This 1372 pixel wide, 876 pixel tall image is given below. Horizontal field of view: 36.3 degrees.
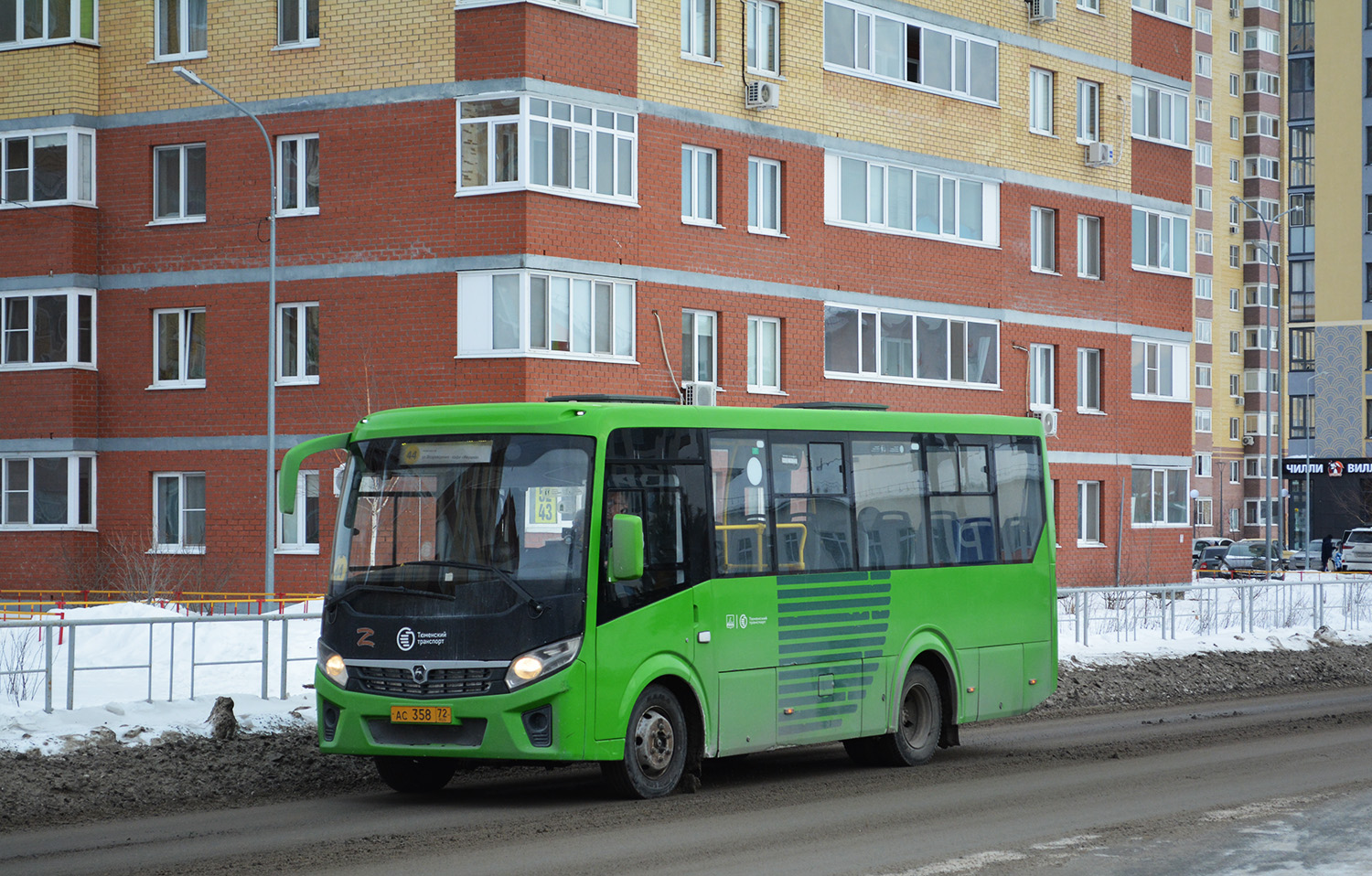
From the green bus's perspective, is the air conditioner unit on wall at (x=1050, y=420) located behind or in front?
behind

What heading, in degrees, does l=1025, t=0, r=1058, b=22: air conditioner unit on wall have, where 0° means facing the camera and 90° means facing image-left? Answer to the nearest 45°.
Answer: approximately 315°

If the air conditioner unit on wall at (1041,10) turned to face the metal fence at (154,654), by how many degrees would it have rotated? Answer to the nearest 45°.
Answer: approximately 45° to its right

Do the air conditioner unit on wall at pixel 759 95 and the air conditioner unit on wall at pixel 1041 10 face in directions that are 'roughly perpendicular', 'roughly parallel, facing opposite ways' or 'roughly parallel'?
roughly parallel

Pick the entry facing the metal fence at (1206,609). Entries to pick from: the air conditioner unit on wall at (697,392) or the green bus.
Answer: the air conditioner unit on wall

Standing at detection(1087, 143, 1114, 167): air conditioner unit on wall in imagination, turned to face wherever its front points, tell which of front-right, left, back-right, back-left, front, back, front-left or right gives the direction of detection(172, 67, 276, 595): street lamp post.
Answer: right

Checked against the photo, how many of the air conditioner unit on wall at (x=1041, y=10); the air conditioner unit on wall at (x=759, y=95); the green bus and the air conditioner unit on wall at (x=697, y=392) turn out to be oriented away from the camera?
0

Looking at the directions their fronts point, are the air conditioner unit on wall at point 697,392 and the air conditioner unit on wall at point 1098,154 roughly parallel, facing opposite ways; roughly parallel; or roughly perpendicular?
roughly parallel

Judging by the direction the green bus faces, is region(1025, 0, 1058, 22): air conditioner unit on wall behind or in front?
behind

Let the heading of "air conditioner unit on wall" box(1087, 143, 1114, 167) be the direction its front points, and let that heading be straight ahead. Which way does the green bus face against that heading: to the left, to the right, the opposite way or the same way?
to the right

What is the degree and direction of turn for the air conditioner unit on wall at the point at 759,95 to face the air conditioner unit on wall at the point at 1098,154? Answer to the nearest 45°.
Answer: approximately 90° to its left

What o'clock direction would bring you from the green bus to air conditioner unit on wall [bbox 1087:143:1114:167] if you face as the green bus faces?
The air conditioner unit on wall is roughly at 5 o'clock from the green bus.

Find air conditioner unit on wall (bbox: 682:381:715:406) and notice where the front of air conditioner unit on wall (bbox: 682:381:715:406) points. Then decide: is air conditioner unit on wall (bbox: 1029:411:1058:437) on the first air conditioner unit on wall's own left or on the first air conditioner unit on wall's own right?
on the first air conditioner unit on wall's own left

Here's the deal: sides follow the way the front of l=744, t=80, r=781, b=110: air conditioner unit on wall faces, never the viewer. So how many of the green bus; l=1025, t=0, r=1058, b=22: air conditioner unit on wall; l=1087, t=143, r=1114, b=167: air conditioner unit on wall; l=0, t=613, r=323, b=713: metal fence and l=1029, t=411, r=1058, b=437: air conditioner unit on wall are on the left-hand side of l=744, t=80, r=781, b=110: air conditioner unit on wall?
3

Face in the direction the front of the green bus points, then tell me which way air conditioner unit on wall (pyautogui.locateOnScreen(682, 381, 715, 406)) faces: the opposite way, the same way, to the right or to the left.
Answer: to the left

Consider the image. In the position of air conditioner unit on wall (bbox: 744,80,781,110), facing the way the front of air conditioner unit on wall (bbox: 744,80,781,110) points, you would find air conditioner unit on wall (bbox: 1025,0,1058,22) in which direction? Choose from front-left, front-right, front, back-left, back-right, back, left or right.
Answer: left

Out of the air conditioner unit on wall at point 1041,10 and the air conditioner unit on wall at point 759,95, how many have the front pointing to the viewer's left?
0
